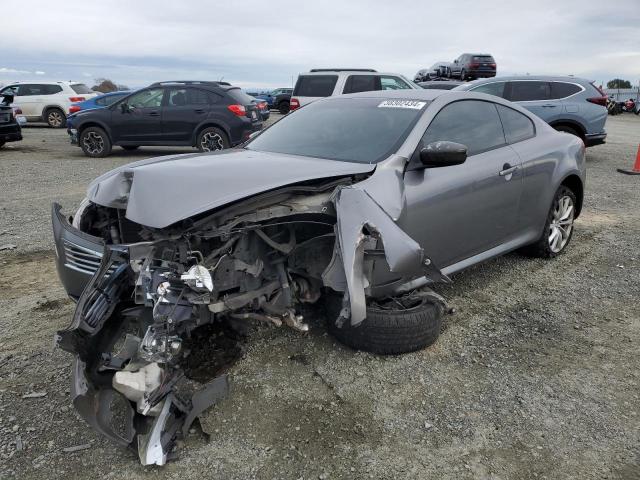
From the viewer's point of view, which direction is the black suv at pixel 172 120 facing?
to the viewer's left

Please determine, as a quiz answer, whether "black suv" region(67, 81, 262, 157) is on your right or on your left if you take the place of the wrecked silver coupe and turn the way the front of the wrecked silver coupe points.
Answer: on your right

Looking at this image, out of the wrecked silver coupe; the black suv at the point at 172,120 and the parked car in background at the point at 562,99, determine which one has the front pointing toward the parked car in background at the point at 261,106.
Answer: the parked car in background at the point at 562,99

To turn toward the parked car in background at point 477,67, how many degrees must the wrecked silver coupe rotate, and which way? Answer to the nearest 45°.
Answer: approximately 135° to its right

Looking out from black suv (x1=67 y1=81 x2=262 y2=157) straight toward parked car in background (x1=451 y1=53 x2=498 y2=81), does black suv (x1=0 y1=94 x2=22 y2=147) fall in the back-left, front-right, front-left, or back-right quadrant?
back-left

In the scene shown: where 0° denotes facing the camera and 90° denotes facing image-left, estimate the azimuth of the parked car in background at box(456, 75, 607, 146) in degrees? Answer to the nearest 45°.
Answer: approximately 90°

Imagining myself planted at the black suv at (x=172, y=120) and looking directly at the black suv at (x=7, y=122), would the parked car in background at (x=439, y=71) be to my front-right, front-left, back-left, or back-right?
back-right

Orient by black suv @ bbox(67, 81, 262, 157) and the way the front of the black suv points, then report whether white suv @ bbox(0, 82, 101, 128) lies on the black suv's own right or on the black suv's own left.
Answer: on the black suv's own right

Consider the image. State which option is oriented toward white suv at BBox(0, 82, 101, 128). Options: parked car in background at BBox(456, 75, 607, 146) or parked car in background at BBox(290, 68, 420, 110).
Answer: parked car in background at BBox(456, 75, 607, 146)

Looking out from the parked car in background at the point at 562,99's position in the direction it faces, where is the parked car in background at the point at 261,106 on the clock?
the parked car in background at the point at 261,106 is roughly at 12 o'clock from the parked car in background at the point at 562,99.

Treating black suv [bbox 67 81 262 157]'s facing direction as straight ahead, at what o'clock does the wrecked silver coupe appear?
The wrecked silver coupe is roughly at 9 o'clock from the black suv.

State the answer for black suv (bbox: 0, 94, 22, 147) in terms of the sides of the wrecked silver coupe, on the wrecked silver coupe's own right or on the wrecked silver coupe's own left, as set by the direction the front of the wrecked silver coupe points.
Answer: on the wrecked silver coupe's own right

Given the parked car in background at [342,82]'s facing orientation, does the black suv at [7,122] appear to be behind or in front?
behind

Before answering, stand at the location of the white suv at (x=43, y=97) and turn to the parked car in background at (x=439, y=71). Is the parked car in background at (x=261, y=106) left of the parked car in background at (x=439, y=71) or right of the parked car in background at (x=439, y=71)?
right
